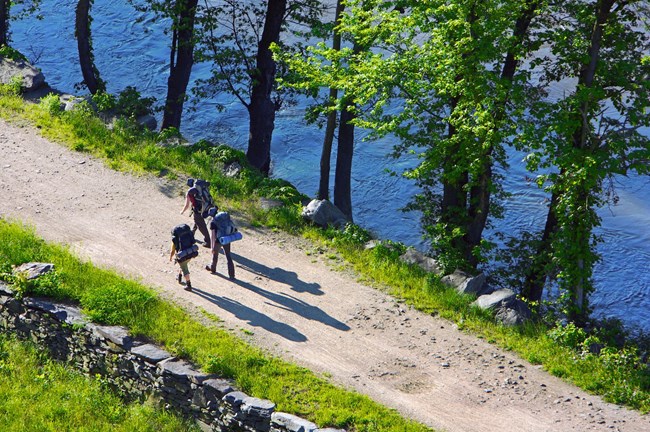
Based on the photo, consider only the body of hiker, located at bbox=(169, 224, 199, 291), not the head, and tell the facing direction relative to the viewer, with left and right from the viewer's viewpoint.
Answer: facing away from the viewer and to the left of the viewer

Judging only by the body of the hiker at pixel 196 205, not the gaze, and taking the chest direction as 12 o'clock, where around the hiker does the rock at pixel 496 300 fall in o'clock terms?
The rock is roughly at 5 o'clock from the hiker.

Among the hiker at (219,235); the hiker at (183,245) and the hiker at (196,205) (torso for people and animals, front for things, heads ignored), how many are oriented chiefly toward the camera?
0

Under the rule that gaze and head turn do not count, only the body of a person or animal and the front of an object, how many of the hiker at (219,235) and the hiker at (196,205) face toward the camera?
0

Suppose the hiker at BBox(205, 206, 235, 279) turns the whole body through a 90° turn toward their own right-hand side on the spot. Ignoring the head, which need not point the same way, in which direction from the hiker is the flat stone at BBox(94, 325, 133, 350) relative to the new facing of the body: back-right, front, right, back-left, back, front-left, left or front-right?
back

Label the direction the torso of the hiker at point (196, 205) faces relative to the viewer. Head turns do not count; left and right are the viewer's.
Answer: facing away from the viewer and to the left of the viewer

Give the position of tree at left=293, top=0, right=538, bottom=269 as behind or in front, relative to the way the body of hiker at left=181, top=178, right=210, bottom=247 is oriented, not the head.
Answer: behind

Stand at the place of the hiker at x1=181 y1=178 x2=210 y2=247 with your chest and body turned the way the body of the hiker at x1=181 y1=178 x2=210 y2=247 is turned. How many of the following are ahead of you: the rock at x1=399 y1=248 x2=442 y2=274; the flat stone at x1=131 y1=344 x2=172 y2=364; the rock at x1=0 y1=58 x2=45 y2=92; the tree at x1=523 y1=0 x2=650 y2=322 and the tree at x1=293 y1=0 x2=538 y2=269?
1

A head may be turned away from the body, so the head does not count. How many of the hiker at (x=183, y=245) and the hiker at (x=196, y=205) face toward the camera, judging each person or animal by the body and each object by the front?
0

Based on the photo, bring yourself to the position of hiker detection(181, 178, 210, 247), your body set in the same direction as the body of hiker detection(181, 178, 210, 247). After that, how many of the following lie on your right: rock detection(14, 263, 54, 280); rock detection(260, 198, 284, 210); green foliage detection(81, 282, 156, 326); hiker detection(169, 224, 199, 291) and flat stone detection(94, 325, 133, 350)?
1

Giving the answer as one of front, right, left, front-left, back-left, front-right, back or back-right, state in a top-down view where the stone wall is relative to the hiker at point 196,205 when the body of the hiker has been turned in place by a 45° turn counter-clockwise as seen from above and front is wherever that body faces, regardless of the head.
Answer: left

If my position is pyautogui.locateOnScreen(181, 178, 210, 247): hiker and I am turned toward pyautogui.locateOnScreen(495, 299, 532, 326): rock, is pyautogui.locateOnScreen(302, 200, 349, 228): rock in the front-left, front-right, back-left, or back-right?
front-left

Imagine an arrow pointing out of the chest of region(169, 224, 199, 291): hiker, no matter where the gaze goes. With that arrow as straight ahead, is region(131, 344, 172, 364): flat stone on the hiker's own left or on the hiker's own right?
on the hiker's own left

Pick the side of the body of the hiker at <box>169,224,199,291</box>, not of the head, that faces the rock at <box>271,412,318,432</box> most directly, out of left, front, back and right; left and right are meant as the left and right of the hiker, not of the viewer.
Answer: back

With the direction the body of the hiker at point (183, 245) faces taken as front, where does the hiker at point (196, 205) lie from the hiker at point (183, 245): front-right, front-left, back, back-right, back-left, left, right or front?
front-right

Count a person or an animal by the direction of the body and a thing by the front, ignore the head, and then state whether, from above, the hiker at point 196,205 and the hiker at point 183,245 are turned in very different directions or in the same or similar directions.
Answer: same or similar directions

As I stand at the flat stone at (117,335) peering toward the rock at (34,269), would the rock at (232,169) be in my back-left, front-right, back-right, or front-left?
front-right
